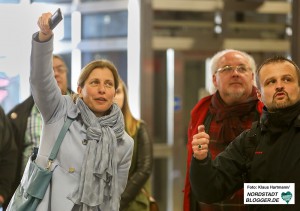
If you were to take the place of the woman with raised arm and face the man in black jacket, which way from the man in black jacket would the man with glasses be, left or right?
left

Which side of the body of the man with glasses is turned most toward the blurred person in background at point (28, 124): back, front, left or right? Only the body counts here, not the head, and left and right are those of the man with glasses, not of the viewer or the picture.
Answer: right

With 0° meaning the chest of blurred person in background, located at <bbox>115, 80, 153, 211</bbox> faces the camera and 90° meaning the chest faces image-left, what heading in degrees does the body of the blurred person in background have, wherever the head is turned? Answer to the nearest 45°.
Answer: approximately 45°

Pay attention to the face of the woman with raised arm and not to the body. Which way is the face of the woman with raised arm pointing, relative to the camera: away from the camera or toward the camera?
toward the camera

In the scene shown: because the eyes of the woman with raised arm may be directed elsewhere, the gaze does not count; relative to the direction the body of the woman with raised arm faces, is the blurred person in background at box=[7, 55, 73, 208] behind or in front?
behind

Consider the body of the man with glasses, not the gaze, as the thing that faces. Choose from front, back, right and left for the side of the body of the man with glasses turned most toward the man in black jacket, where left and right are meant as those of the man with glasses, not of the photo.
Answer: front

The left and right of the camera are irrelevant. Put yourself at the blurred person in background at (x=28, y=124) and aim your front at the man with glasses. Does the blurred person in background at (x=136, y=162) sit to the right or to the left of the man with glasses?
left

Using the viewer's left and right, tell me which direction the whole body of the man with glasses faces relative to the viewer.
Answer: facing the viewer

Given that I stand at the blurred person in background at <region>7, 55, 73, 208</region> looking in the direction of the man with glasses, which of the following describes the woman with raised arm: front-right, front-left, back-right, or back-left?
front-right

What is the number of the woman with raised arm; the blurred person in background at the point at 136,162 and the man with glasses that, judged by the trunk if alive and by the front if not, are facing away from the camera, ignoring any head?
0

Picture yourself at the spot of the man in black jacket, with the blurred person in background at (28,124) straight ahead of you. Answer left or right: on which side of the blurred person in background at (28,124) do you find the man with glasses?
right

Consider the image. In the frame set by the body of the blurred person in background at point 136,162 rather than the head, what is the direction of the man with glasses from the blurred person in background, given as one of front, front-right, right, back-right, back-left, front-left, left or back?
left

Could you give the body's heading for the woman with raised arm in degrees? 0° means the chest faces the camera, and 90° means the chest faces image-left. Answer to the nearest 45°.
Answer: approximately 315°

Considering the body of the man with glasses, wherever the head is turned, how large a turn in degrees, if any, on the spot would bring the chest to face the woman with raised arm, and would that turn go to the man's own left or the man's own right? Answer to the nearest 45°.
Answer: approximately 45° to the man's own right

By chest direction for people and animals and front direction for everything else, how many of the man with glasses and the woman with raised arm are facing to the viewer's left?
0

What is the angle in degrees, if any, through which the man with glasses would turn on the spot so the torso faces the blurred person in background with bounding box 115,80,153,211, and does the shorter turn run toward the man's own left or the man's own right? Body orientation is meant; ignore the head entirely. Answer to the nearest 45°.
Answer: approximately 135° to the man's own right
